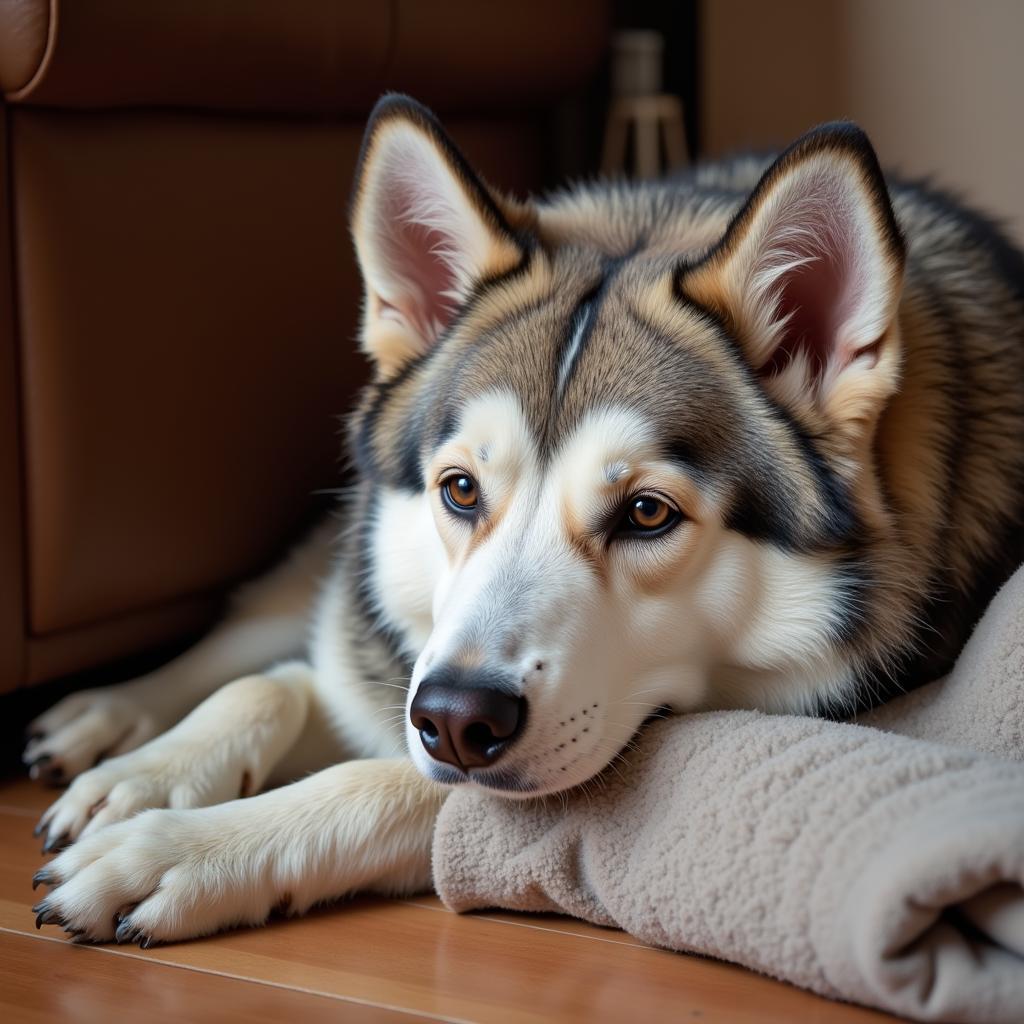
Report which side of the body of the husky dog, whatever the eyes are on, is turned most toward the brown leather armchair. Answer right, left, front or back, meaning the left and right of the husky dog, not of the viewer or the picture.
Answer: right

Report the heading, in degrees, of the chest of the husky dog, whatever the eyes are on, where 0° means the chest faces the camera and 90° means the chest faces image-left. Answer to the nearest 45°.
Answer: approximately 45°
